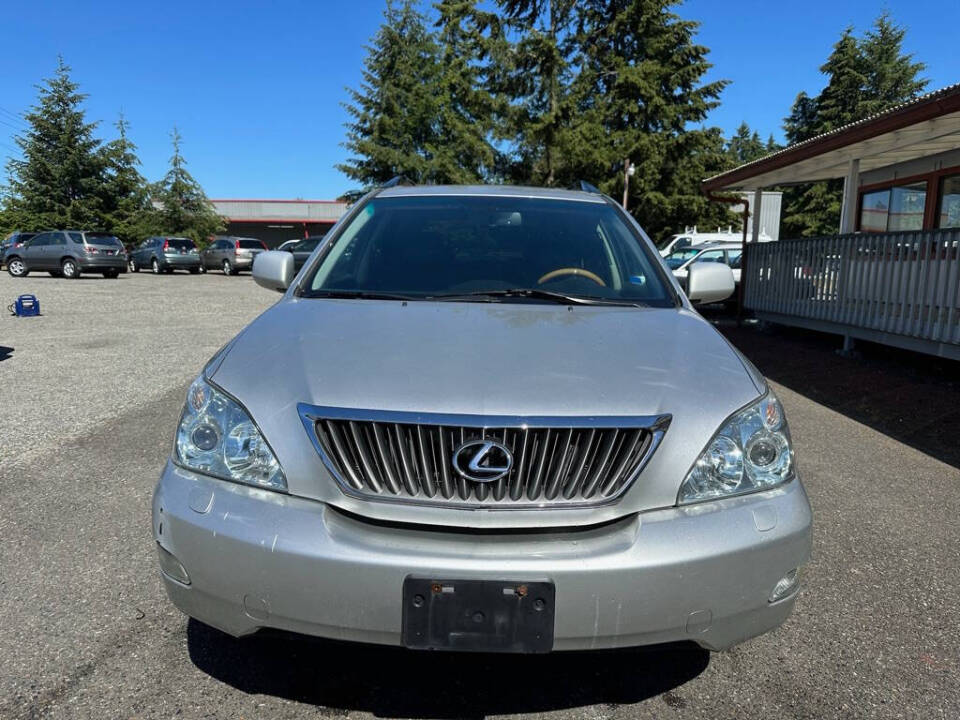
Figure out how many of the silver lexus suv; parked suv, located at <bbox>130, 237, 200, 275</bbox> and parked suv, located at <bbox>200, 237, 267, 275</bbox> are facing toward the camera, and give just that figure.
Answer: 1

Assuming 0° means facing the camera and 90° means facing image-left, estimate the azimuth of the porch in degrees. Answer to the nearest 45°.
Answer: approximately 45°

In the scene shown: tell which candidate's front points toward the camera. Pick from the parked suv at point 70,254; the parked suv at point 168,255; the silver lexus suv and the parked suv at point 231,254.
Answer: the silver lexus suv

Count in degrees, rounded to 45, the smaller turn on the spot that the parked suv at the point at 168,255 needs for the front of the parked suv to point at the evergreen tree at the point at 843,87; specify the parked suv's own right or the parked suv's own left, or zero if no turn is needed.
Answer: approximately 135° to the parked suv's own right

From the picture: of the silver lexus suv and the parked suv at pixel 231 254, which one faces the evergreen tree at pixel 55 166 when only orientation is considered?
the parked suv

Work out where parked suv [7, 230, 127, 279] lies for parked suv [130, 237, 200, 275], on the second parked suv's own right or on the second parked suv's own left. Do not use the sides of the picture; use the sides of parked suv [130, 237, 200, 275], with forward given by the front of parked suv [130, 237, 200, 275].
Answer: on the second parked suv's own left

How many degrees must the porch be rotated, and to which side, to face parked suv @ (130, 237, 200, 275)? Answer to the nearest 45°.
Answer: approximately 45° to its right

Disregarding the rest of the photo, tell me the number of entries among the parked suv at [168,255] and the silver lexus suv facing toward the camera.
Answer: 1

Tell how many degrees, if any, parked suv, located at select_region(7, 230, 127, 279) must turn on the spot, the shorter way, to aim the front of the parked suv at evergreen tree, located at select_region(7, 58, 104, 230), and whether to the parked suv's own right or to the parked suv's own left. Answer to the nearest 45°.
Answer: approximately 45° to the parked suv's own right

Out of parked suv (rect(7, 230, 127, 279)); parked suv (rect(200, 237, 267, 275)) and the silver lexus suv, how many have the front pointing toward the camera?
1

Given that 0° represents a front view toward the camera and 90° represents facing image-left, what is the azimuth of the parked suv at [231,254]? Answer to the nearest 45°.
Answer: approximately 135°

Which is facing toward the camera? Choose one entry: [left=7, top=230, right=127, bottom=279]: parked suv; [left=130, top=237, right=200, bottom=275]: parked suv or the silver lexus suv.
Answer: the silver lexus suv

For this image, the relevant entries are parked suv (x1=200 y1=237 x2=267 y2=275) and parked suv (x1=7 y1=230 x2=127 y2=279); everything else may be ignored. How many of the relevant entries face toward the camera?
0

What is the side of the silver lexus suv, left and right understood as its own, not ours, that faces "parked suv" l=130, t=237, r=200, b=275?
back
